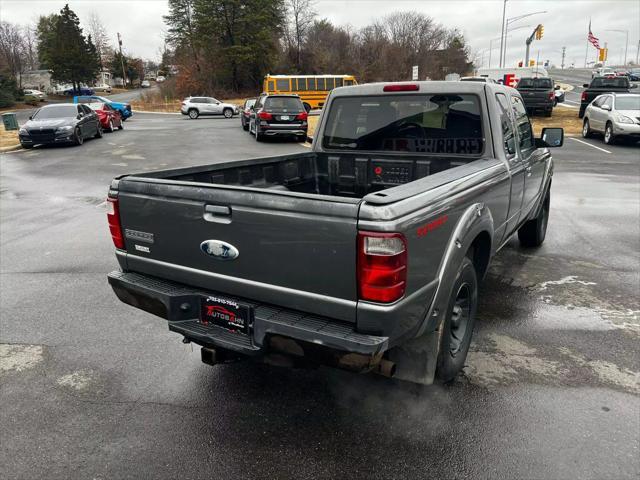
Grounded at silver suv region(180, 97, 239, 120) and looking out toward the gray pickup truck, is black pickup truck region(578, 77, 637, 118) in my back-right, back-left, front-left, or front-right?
front-left

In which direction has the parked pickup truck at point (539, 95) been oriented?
away from the camera

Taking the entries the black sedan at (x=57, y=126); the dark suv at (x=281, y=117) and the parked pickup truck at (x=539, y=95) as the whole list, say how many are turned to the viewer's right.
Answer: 0

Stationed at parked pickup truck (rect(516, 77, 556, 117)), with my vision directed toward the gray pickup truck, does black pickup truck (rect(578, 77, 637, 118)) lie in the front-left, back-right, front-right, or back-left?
back-left

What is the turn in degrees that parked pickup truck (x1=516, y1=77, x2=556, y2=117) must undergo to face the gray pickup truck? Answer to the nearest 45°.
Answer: approximately 180°

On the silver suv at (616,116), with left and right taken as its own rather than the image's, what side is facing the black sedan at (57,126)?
right

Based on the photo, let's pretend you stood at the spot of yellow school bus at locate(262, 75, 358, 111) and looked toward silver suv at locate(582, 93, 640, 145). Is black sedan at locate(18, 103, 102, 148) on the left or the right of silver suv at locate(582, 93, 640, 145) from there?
right

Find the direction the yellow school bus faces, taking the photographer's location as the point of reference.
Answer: facing to the right of the viewer

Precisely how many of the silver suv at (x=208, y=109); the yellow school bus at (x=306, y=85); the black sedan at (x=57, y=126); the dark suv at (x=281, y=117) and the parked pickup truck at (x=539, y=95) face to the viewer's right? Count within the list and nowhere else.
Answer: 2

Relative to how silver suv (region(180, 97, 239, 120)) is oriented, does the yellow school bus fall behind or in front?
in front

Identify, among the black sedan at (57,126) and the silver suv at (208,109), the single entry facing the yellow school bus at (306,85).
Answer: the silver suv

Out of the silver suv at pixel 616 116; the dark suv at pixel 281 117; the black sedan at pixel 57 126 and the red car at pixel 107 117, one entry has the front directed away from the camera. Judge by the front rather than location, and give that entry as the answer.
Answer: the dark suv

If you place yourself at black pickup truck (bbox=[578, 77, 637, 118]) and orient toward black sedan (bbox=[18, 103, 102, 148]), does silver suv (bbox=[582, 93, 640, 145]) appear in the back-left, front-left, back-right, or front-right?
front-left

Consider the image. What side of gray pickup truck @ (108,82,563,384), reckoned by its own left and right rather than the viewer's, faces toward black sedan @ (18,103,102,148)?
left

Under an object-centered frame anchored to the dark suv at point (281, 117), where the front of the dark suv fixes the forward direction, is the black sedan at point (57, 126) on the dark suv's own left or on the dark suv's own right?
on the dark suv's own left

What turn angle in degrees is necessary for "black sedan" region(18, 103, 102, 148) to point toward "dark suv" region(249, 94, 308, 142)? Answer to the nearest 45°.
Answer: approximately 135° to its left

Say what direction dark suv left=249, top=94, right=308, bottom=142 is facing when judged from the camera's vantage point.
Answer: facing away from the viewer
